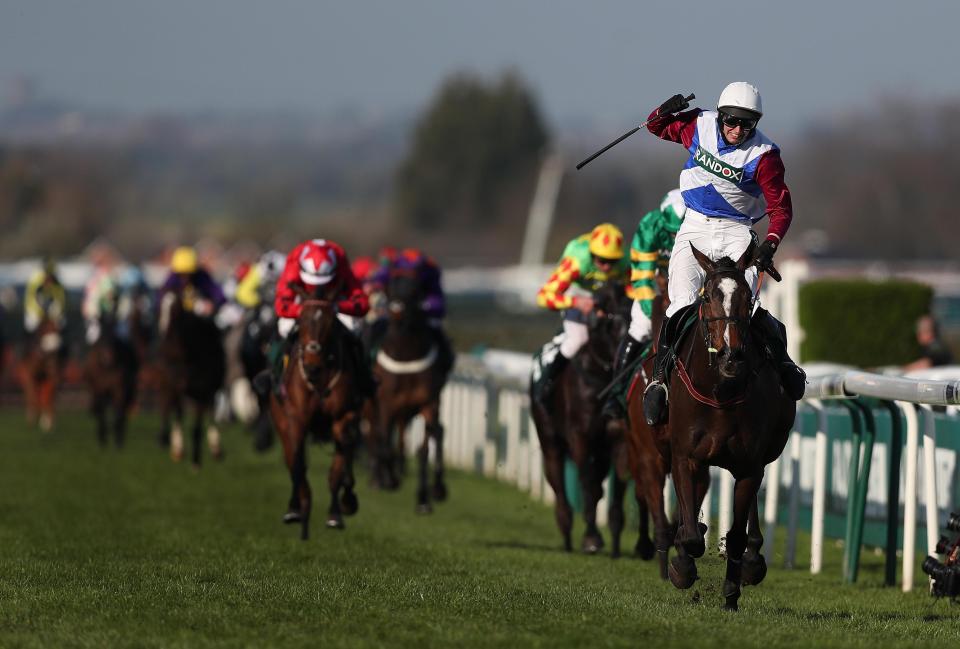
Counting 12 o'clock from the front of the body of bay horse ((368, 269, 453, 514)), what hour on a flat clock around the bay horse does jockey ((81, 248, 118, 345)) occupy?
The jockey is roughly at 5 o'clock from the bay horse.

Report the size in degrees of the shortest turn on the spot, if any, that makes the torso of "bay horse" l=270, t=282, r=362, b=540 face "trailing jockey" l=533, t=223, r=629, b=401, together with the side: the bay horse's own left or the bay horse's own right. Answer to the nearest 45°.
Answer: approximately 90° to the bay horse's own left

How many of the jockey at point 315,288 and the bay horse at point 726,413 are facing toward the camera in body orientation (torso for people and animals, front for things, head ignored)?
2

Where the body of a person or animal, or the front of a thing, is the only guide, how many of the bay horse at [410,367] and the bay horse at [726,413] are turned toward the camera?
2

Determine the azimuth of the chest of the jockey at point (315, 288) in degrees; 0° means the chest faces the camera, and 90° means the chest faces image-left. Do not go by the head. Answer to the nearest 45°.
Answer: approximately 0°

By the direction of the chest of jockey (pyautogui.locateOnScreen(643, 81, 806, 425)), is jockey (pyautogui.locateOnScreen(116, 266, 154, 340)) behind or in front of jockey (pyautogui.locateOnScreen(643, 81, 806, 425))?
behind

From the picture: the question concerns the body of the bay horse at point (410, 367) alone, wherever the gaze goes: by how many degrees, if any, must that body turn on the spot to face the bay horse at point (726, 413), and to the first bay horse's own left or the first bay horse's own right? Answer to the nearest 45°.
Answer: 0° — it already faces it

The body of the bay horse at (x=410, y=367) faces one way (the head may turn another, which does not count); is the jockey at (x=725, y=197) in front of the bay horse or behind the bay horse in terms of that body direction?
in front

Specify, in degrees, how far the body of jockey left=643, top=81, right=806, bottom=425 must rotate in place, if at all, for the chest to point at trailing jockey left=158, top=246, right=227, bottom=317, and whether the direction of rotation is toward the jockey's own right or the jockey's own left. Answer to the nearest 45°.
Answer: approximately 135° to the jockey's own right
